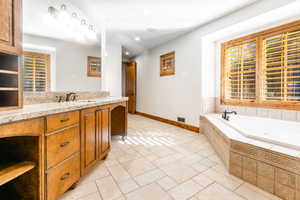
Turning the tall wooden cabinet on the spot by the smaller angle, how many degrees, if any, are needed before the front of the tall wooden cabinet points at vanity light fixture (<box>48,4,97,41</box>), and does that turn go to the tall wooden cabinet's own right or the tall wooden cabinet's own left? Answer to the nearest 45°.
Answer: approximately 90° to the tall wooden cabinet's own left

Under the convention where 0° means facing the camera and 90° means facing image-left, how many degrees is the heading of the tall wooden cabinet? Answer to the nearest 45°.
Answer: approximately 315°

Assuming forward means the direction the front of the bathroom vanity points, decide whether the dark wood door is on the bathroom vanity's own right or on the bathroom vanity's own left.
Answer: on the bathroom vanity's own left

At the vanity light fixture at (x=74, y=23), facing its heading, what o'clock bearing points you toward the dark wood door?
The dark wood door is roughly at 9 o'clock from the vanity light fixture.

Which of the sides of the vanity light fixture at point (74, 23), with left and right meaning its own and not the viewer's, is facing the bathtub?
front

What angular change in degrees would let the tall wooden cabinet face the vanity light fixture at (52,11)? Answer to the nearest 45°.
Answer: approximately 135° to its left

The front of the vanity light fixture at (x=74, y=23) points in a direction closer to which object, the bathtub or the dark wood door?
the bathtub

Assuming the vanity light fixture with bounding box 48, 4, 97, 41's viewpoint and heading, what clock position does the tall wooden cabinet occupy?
The tall wooden cabinet is roughly at 2 o'clock from the vanity light fixture.

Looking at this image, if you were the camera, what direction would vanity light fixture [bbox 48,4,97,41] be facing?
facing the viewer and to the right of the viewer

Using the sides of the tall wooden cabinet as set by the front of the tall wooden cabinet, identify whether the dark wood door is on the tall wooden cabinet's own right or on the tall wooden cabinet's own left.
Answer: on the tall wooden cabinet's own left
